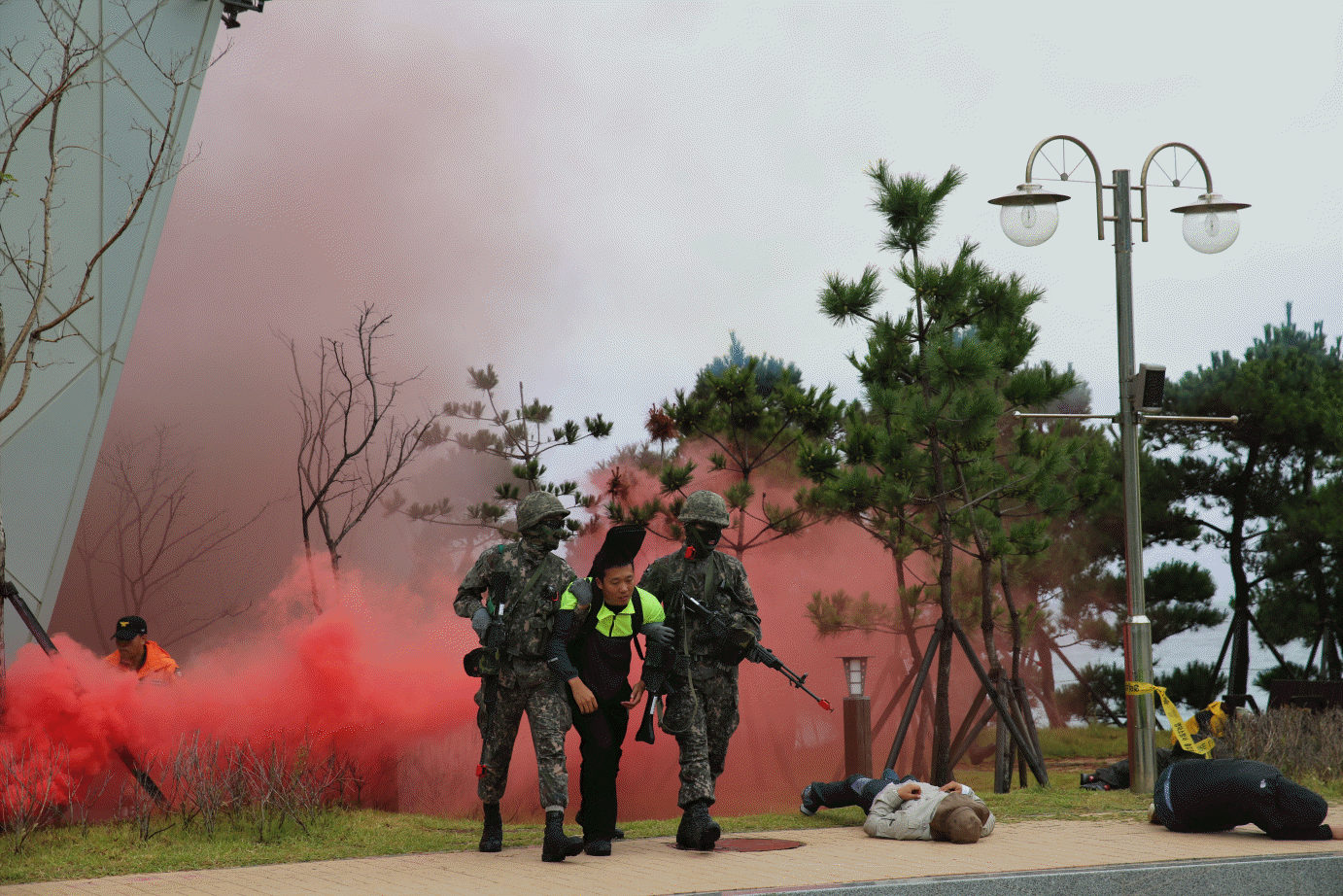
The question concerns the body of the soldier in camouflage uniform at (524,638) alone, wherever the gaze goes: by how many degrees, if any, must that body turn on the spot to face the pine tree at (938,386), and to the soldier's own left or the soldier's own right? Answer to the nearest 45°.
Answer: approximately 90° to the soldier's own left

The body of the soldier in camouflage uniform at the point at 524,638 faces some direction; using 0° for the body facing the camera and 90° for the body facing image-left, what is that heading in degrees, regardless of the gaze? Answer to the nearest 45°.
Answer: approximately 315°

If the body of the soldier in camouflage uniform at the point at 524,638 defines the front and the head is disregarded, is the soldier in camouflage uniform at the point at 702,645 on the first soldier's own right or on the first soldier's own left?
on the first soldier's own left

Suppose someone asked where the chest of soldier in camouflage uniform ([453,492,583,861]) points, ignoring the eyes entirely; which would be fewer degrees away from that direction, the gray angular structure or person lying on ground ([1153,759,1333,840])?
the person lying on ground

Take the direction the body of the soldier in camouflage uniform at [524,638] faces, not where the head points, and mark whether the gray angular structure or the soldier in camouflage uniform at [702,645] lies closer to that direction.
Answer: the soldier in camouflage uniform

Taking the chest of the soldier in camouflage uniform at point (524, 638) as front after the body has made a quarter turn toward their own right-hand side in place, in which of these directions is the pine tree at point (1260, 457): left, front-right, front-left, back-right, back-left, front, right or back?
back

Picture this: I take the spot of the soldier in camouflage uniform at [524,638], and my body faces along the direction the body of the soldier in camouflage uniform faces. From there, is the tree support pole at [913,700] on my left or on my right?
on my left

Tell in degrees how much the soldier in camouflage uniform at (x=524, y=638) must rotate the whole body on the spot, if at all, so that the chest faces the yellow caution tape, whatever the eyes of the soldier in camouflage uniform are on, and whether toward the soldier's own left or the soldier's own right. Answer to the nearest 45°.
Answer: approximately 90° to the soldier's own left

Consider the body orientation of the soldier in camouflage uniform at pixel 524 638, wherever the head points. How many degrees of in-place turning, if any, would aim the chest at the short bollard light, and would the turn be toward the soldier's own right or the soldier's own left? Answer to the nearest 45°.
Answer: approximately 90° to the soldier's own left

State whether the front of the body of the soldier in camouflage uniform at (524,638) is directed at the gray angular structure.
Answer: no

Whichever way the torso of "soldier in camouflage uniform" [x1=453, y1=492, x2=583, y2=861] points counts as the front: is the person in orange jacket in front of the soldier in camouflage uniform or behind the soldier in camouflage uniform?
behind

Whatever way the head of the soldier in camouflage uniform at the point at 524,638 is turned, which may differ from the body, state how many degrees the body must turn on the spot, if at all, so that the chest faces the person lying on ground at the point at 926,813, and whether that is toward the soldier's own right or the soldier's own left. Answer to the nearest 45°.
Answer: approximately 45° to the soldier's own left

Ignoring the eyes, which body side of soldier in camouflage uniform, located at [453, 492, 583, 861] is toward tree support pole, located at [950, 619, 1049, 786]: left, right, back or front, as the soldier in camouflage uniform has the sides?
left

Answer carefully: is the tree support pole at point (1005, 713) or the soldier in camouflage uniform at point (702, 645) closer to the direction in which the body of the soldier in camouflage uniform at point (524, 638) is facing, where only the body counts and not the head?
the soldier in camouflage uniform
